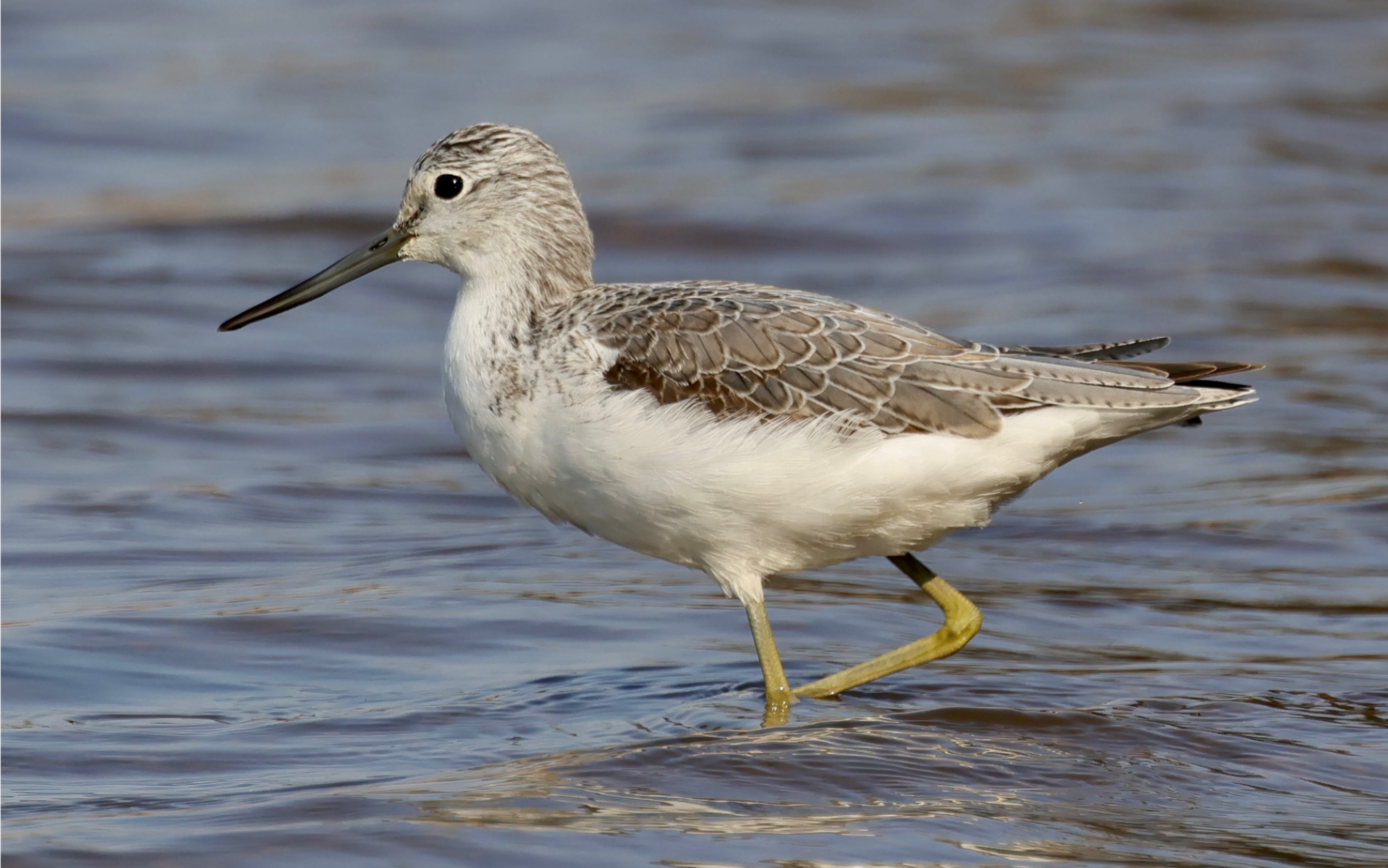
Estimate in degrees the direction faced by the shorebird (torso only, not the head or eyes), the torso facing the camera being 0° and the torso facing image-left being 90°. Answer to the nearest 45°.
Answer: approximately 90°
